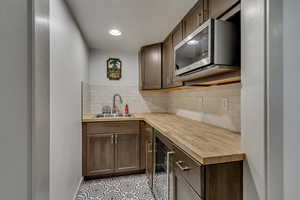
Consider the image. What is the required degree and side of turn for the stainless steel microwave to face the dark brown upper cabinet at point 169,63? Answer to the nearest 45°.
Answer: approximately 90° to its right

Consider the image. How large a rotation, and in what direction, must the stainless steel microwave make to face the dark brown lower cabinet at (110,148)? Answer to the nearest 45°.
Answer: approximately 90° to its right
